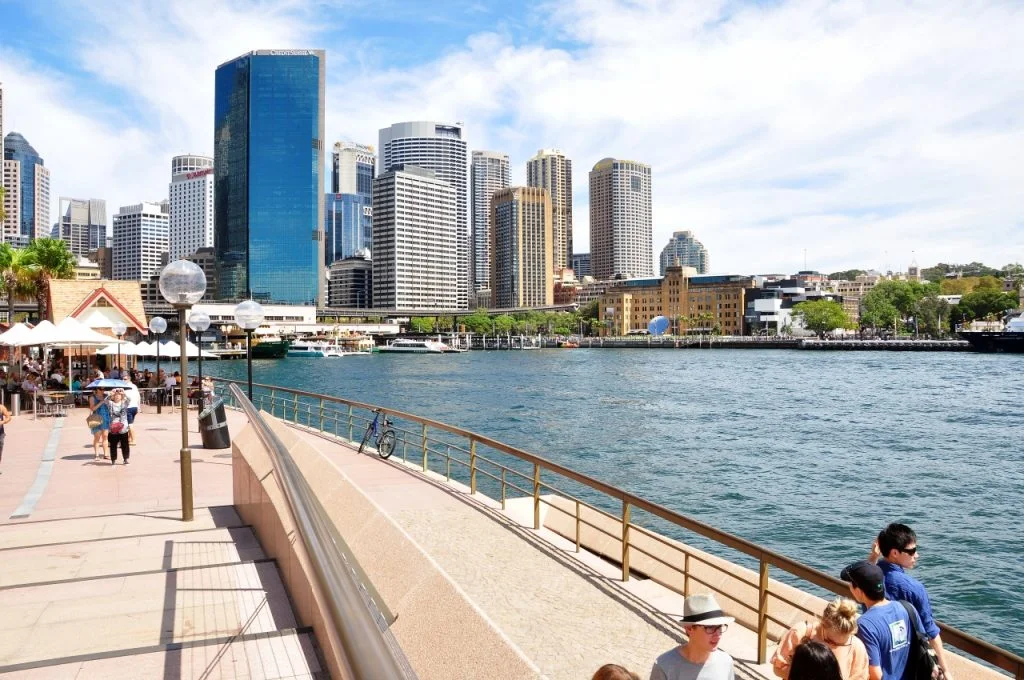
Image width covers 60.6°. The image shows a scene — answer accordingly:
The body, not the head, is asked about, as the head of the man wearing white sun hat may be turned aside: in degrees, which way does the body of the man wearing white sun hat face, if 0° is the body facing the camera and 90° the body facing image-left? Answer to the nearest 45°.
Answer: approximately 315°

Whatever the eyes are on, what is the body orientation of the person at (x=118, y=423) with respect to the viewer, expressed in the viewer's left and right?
facing the viewer

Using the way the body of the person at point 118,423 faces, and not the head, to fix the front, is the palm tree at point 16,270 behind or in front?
behind

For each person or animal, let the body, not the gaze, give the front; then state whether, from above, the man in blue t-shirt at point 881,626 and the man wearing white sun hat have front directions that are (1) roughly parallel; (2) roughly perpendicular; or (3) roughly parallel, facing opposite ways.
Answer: roughly parallel, facing opposite ways

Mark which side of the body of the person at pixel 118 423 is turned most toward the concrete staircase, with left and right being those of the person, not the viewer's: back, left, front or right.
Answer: front

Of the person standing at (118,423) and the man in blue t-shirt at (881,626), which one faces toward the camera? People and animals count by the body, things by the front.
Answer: the person standing

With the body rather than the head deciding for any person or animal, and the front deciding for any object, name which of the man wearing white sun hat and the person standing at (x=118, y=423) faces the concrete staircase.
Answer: the person standing

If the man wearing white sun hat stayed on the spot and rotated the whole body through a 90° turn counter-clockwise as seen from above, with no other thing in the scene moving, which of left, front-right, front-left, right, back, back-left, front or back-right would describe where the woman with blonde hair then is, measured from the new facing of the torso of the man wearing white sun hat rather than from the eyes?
front

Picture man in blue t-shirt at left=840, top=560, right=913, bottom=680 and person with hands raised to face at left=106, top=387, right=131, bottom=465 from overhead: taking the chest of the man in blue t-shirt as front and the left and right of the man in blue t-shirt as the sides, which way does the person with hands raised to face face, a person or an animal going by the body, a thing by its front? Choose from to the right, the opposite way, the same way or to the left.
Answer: the opposite way

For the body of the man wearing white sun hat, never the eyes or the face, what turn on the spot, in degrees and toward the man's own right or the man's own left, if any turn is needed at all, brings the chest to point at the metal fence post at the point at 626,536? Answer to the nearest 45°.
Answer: approximately 135° to the man's own left

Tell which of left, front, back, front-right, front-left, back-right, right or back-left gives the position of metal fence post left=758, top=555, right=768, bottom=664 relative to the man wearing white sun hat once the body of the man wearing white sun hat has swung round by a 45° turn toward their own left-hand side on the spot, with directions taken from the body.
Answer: left
